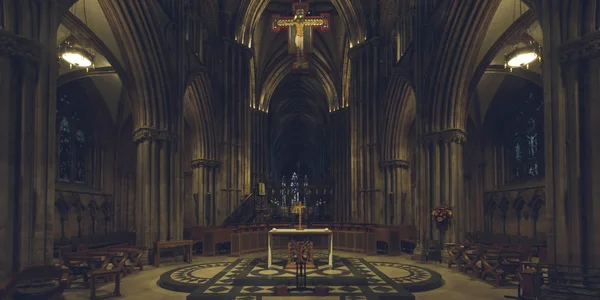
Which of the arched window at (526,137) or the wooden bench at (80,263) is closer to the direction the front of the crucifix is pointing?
the wooden bench

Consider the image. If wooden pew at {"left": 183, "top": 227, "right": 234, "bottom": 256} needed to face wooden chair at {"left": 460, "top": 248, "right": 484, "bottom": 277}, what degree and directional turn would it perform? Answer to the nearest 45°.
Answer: approximately 45° to its left

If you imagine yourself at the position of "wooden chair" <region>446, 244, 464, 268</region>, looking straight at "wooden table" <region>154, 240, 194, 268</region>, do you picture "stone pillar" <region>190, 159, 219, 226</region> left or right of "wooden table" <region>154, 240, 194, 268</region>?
right

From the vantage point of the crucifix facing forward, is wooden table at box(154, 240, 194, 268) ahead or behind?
ahead

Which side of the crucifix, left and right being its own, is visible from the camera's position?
front

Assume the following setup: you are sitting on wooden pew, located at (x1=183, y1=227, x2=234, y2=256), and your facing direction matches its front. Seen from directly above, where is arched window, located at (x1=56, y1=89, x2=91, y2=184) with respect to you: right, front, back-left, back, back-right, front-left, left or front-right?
back-right
